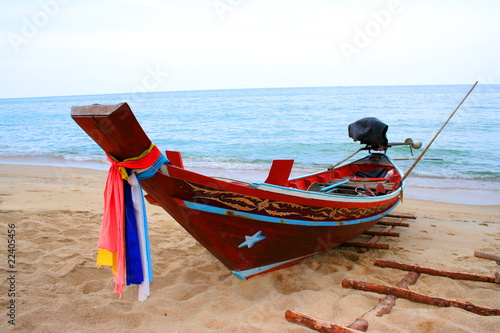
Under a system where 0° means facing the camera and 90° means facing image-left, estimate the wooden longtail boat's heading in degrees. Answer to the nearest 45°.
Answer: approximately 45°
